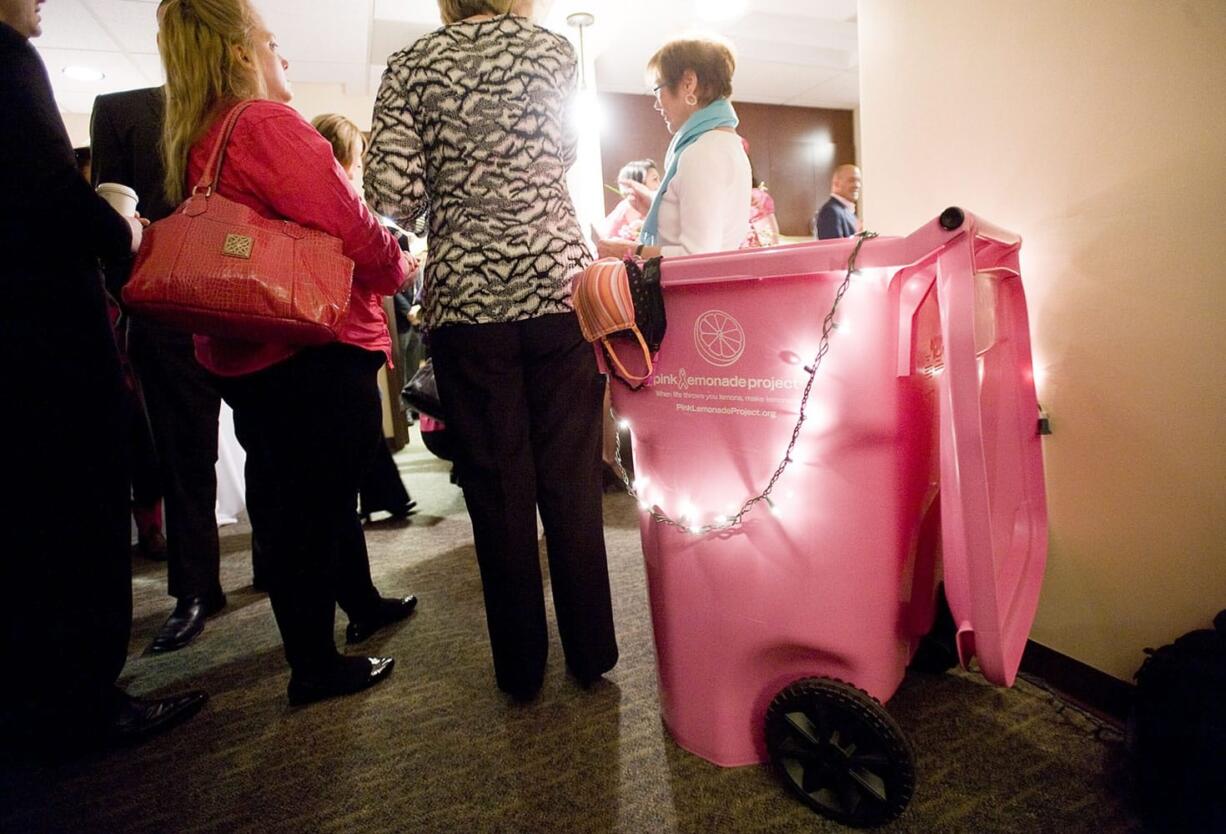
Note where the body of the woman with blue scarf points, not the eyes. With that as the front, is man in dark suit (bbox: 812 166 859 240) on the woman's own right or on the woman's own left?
on the woman's own right

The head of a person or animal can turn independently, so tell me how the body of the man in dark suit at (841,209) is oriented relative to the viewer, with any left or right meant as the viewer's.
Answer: facing the viewer and to the right of the viewer

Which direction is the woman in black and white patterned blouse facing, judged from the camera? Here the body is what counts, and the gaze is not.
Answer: away from the camera

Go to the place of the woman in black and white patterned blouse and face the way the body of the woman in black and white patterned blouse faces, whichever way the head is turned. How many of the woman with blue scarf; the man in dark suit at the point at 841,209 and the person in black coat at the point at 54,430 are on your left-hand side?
1

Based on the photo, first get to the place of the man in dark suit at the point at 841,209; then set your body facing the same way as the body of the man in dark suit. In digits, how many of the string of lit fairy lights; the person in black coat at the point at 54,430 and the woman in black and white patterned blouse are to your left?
0

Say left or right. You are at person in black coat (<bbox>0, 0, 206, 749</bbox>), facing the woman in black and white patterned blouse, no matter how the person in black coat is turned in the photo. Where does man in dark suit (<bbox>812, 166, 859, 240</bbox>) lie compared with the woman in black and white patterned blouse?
left

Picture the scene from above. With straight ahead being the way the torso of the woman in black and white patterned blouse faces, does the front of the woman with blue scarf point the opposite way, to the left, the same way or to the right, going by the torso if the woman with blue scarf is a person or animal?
to the left

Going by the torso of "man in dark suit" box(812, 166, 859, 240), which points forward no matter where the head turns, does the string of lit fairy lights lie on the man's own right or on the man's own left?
on the man's own right

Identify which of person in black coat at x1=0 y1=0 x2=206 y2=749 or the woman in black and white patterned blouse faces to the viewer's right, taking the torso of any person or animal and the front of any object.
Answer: the person in black coat

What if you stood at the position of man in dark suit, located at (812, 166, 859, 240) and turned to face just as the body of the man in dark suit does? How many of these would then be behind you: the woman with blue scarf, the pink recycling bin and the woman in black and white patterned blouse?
0

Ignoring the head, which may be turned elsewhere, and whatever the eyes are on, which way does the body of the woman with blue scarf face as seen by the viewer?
to the viewer's left

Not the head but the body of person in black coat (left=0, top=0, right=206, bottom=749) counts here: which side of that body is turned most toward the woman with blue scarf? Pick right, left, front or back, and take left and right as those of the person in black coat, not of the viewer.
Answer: front

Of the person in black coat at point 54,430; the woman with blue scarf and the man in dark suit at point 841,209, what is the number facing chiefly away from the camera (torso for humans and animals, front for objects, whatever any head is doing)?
0

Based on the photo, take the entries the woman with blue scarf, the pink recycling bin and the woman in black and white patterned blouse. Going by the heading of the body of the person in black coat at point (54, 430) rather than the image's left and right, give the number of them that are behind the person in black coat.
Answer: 0

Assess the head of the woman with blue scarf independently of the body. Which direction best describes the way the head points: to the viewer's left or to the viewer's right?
to the viewer's left

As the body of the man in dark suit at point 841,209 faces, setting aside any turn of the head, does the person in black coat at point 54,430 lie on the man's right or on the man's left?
on the man's right

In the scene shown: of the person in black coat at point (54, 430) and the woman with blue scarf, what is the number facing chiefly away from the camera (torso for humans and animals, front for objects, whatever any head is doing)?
0

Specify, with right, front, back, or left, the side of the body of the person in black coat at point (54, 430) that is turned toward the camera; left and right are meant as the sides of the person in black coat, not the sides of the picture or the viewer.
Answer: right

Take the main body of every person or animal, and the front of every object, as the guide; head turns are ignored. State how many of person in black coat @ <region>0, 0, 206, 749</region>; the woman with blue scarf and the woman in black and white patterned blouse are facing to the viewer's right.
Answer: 1
